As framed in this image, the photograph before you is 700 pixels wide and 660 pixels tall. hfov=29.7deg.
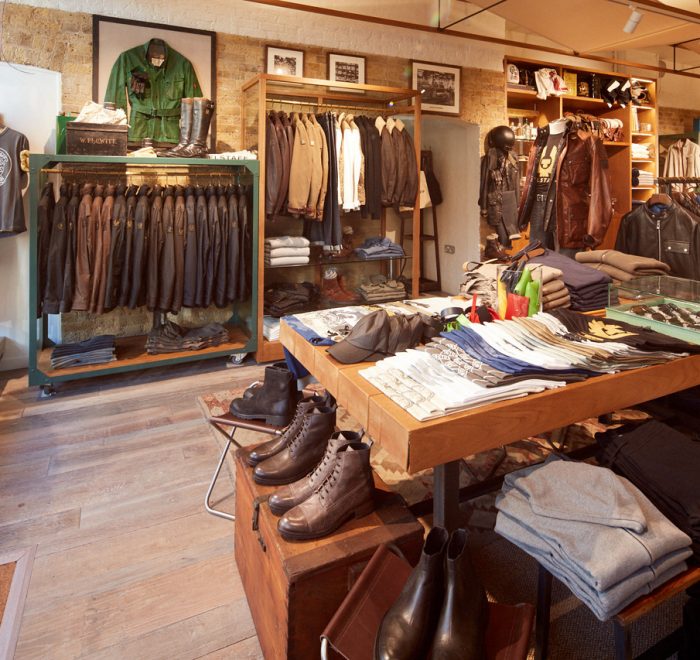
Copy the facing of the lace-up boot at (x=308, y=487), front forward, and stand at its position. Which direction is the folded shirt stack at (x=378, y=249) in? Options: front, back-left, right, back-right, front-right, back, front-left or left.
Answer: back-right

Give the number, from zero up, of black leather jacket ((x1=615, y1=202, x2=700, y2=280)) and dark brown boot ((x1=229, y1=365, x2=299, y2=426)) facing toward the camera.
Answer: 1

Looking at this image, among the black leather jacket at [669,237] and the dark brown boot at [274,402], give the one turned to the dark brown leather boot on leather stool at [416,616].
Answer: the black leather jacket

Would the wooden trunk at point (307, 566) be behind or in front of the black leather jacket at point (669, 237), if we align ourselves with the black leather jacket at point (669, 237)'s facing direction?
in front

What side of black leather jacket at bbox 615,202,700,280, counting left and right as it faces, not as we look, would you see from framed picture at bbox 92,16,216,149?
right

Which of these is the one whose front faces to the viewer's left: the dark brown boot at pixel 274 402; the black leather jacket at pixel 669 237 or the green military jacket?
the dark brown boot
